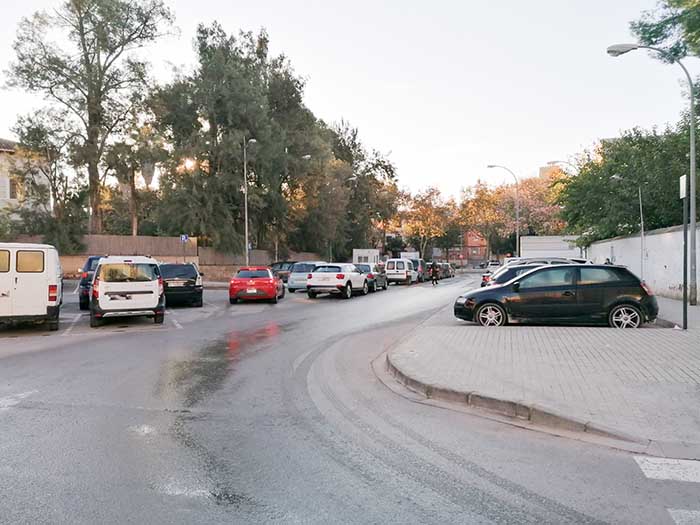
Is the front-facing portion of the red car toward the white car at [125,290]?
no

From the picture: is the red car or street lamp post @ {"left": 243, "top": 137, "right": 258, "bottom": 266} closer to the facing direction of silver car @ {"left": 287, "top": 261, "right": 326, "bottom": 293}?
the street lamp post

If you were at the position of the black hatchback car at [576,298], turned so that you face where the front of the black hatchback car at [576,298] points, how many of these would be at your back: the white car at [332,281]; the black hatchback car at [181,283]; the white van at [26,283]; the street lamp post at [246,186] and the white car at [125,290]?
0

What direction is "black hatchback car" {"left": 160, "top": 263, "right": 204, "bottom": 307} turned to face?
away from the camera

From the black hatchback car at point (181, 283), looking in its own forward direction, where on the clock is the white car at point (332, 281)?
The white car is roughly at 2 o'clock from the black hatchback car.

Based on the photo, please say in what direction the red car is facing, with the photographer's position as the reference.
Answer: facing away from the viewer

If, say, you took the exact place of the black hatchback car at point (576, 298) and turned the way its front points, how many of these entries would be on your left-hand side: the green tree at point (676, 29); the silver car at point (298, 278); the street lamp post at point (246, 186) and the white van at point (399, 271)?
0

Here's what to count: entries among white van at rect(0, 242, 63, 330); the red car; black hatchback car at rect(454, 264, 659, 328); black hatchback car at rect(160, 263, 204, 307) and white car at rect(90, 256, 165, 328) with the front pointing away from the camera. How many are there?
4

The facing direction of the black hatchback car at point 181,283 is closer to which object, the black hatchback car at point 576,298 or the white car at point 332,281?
the white car

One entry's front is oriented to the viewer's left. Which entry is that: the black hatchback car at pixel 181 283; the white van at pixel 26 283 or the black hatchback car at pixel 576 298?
the black hatchback car at pixel 576 298

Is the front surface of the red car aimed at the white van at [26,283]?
no

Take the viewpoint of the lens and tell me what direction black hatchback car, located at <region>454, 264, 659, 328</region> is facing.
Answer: facing to the left of the viewer

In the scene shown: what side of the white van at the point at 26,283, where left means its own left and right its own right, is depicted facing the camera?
back

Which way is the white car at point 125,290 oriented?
away from the camera

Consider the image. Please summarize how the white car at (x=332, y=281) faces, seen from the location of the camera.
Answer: facing away from the viewer and to the right of the viewer

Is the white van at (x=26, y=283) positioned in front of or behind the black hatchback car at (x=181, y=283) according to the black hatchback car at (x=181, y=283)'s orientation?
behind

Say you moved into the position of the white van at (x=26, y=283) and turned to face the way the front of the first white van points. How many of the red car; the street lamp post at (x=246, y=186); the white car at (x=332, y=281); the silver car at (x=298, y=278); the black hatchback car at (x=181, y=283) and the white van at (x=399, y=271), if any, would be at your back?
0

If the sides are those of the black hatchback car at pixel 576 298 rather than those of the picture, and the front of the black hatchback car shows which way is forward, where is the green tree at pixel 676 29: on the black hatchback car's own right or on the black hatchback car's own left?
on the black hatchback car's own right

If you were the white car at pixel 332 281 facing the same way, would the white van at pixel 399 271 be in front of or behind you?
in front

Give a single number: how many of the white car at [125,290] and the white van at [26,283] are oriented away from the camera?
2
